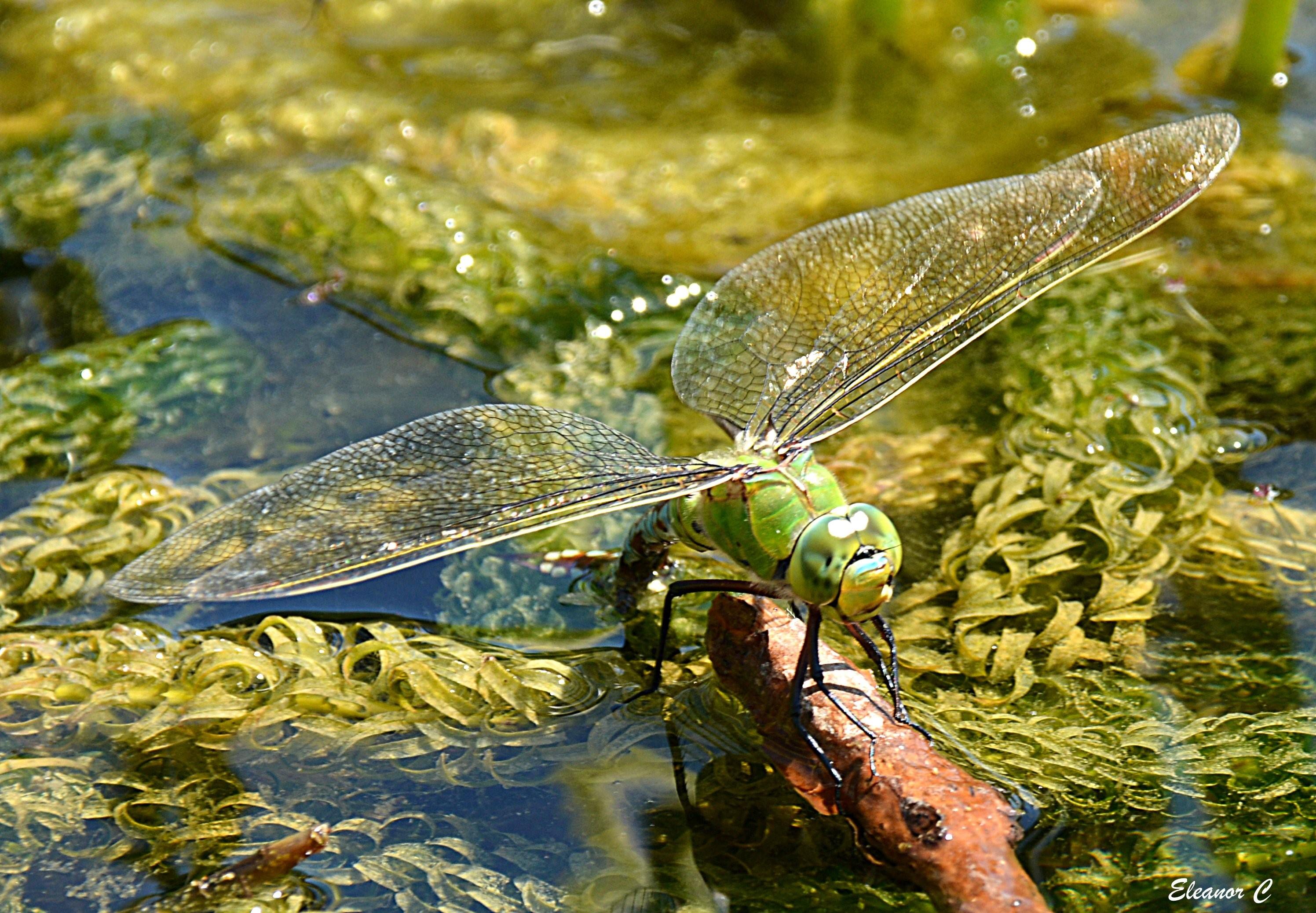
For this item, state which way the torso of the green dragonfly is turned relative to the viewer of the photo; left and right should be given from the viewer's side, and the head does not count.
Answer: facing the viewer and to the right of the viewer

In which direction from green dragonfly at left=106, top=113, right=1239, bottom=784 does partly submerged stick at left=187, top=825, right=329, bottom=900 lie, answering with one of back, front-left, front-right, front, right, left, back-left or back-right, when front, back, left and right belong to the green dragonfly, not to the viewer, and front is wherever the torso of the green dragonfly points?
right

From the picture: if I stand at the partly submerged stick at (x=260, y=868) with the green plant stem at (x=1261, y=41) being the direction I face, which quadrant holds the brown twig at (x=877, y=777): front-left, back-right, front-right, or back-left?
front-right

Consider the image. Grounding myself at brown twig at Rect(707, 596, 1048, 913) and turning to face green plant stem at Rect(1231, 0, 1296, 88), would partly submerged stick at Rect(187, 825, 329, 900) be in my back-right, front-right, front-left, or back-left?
back-left

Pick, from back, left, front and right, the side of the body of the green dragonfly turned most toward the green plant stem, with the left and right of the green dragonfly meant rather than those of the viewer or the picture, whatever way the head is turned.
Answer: left
